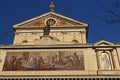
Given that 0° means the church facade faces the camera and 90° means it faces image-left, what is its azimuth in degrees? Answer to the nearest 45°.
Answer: approximately 0°
